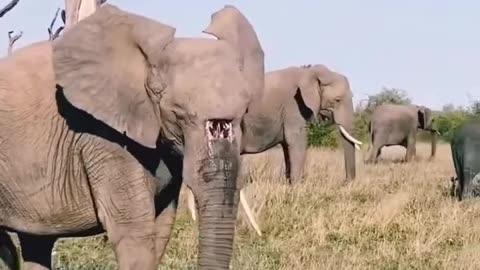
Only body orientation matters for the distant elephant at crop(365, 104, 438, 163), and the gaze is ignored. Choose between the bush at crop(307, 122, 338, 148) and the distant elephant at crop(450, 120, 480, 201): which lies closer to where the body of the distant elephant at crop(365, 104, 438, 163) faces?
the distant elephant

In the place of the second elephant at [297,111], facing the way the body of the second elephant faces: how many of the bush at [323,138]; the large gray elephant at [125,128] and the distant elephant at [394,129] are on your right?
1

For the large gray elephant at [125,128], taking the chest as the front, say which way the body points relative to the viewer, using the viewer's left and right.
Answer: facing the viewer and to the right of the viewer

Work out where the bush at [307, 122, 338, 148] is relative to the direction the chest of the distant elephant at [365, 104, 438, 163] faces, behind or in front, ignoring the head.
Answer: behind

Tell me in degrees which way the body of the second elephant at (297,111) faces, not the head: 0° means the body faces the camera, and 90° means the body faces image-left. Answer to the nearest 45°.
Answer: approximately 270°

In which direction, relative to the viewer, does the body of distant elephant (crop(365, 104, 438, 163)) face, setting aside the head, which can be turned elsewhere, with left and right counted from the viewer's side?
facing to the right of the viewer
